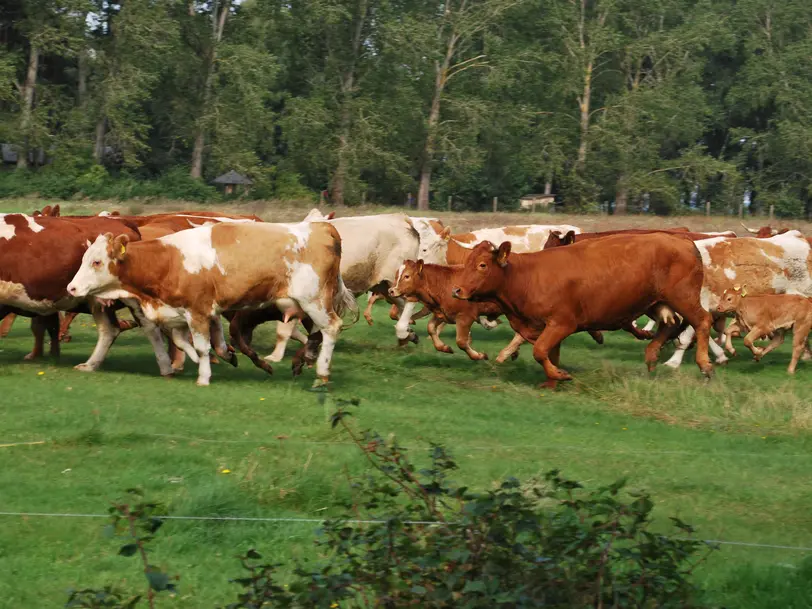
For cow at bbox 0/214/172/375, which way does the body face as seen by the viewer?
to the viewer's left

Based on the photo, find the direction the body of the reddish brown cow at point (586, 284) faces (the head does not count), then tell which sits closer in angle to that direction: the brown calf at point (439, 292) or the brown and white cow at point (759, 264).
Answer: the brown calf

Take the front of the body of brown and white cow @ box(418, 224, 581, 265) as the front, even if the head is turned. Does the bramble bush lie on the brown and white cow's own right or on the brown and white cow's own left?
on the brown and white cow's own left

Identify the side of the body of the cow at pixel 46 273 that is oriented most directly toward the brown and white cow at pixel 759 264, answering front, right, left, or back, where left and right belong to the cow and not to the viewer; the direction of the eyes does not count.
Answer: back

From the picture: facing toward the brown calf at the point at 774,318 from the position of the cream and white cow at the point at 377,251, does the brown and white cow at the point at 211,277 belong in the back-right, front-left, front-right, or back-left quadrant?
back-right

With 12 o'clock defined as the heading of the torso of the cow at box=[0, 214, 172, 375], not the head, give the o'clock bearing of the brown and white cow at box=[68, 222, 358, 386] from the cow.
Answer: The brown and white cow is roughly at 7 o'clock from the cow.

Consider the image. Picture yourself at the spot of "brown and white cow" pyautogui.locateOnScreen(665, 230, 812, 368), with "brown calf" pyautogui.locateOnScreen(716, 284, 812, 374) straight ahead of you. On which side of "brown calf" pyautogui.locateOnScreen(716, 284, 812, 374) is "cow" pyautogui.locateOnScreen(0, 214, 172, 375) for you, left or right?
right

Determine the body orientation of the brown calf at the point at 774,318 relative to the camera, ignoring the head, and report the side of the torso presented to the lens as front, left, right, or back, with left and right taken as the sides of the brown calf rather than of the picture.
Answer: left

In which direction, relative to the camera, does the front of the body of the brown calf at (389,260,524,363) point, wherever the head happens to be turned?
to the viewer's left

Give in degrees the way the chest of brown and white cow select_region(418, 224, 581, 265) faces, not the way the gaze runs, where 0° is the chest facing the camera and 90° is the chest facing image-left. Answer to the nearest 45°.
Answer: approximately 90°

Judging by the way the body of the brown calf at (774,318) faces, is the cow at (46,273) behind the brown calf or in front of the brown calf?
in front

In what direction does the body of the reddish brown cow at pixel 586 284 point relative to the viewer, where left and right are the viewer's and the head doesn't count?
facing to the left of the viewer

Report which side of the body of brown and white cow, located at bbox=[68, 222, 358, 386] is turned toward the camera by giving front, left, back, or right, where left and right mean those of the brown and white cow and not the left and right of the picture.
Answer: left
